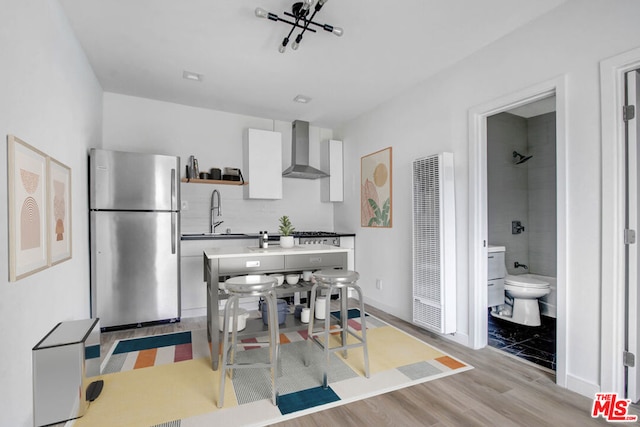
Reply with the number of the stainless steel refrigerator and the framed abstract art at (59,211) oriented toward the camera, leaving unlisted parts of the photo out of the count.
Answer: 1

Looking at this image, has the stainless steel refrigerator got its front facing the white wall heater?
no

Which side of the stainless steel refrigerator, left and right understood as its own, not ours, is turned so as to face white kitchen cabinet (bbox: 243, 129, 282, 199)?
left

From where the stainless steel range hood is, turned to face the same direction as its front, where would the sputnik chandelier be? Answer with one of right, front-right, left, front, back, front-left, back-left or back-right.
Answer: front-right

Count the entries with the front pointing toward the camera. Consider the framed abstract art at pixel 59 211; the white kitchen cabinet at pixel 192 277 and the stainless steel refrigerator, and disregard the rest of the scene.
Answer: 2

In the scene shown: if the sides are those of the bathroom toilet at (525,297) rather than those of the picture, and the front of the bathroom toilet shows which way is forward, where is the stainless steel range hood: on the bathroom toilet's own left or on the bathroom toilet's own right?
on the bathroom toilet's own right

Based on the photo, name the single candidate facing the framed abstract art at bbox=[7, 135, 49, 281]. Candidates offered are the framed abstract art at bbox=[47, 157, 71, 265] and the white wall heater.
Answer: the white wall heater

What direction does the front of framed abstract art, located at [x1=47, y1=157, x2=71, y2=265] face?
to the viewer's right

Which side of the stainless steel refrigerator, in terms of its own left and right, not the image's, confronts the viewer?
front

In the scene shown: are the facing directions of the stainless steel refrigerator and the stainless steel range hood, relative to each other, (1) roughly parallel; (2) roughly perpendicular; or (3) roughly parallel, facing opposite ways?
roughly parallel

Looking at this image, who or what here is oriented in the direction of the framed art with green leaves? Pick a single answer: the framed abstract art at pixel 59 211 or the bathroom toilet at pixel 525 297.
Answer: the framed abstract art

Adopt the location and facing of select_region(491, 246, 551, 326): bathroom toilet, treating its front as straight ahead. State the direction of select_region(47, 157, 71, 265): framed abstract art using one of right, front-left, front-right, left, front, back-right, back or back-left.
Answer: right

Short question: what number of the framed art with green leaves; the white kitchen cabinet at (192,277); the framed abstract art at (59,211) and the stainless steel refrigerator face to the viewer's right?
1

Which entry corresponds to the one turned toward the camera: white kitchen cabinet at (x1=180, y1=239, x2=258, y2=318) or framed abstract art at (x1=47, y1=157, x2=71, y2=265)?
the white kitchen cabinet

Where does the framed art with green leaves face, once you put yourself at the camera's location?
facing the viewer and to the left of the viewer

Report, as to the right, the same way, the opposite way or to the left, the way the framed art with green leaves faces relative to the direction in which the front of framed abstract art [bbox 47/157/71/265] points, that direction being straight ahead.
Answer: the opposite way

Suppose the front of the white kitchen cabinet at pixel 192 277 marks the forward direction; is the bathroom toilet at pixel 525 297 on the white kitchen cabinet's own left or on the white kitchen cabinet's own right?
on the white kitchen cabinet's own left

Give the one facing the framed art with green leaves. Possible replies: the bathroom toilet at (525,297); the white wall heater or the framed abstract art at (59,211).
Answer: the framed abstract art

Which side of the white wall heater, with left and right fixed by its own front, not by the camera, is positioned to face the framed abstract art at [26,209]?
front
